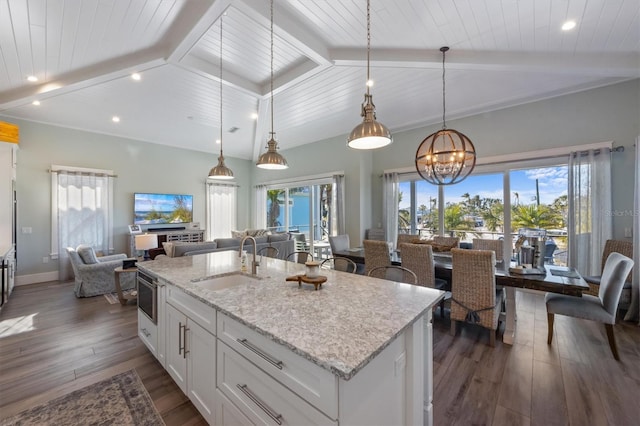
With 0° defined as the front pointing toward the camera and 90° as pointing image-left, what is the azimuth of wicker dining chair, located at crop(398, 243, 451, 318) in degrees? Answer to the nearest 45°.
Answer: approximately 225°

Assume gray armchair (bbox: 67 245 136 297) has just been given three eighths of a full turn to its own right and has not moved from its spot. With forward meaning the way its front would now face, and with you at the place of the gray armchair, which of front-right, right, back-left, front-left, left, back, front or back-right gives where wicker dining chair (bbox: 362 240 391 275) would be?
left

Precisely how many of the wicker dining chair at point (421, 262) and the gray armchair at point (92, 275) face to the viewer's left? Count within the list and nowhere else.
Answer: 0

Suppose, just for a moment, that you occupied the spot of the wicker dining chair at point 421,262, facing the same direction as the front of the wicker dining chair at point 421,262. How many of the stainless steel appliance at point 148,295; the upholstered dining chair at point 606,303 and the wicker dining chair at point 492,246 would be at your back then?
1

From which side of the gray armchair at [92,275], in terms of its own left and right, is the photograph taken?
right

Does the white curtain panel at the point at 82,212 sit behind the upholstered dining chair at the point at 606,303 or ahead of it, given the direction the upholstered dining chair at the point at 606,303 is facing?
ahead

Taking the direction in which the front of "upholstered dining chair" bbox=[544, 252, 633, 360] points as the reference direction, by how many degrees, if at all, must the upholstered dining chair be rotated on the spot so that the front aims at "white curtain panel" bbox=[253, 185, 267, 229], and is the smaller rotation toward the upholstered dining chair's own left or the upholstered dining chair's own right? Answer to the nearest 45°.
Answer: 0° — it already faces it

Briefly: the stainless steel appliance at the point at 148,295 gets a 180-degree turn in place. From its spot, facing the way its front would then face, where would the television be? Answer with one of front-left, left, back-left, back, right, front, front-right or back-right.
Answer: front-left

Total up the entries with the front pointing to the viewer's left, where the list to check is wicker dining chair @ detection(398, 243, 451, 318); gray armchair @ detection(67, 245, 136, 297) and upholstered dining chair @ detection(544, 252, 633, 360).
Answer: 1

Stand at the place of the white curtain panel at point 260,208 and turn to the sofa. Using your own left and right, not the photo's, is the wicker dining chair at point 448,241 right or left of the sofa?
left

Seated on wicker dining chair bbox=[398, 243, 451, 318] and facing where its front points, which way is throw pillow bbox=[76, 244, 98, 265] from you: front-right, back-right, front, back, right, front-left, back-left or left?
back-left

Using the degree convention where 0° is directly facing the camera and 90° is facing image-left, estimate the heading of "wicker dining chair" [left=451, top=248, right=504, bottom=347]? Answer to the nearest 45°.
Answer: approximately 225°

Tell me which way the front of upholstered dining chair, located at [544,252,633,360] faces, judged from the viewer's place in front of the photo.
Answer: facing to the left of the viewer

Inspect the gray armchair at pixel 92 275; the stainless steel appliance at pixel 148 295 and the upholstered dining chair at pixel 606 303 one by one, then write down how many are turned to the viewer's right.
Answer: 1

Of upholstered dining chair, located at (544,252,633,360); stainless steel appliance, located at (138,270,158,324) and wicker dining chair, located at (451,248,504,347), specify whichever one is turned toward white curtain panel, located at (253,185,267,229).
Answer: the upholstered dining chair
